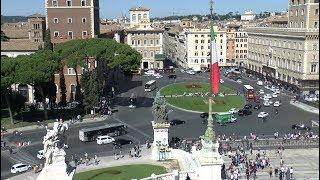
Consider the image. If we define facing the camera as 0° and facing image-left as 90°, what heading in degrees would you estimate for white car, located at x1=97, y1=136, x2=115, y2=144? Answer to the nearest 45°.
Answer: approximately 270°

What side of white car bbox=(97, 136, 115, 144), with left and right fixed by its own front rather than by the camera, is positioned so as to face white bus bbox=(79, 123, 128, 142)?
left

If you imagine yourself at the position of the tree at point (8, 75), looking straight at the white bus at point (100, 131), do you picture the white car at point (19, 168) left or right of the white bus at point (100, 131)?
right

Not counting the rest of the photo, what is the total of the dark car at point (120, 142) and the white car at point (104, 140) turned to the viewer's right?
2

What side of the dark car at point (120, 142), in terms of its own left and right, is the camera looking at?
right

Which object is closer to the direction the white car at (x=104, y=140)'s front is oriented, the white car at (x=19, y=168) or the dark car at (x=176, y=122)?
the dark car

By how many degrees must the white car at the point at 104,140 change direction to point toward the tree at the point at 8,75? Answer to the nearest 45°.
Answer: approximately 135° to its left

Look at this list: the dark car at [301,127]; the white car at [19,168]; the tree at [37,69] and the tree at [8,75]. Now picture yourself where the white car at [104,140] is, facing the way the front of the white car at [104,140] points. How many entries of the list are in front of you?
1

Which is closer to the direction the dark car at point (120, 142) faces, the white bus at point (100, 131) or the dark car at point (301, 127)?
the dark car

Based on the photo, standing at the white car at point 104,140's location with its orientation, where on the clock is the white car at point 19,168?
the white car at point 19,168 is roughly at 4 o'clock from the white car at point 104,140.

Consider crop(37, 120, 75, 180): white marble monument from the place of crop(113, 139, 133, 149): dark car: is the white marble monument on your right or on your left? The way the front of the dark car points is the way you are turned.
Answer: on your right

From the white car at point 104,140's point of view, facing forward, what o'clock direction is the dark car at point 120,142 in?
The dark car is roughly at 1 o'clock from the white car.

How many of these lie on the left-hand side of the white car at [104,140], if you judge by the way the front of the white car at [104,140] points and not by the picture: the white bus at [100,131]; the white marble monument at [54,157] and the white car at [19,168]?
1

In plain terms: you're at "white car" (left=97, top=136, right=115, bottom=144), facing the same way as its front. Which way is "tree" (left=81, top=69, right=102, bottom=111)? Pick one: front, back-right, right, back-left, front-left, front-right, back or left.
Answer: left
